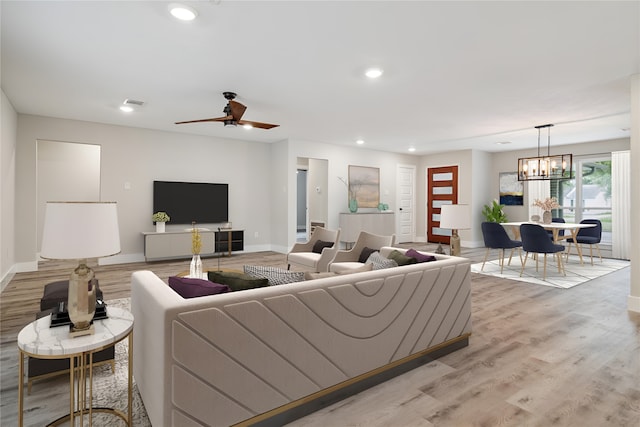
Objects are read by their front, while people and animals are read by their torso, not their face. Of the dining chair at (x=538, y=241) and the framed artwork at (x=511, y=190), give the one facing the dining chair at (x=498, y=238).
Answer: the framed artwork

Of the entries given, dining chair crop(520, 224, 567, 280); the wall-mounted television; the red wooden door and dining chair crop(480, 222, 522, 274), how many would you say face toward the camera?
2

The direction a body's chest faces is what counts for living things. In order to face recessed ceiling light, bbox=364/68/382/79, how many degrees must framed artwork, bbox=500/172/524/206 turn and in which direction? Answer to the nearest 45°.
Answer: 0° — it already faces it

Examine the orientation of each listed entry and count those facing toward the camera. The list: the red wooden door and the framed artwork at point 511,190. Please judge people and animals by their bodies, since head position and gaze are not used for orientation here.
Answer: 2

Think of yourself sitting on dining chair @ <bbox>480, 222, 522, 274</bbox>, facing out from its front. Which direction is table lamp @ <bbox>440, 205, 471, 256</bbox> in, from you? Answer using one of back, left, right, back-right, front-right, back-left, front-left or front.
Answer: back-right

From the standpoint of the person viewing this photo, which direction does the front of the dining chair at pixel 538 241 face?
facing away from the viewer and to the right of the viewer

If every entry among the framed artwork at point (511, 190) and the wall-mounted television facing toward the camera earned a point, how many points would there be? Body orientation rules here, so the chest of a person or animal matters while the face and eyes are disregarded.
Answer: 2

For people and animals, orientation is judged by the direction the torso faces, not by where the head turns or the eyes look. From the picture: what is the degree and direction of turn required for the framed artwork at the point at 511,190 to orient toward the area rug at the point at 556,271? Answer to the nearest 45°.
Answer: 0° — it already faces it

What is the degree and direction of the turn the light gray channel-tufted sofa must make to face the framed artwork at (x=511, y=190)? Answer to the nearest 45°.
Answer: approximately 90° to its right
